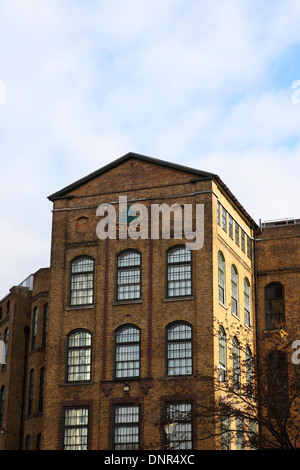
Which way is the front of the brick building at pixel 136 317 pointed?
toward the camera
